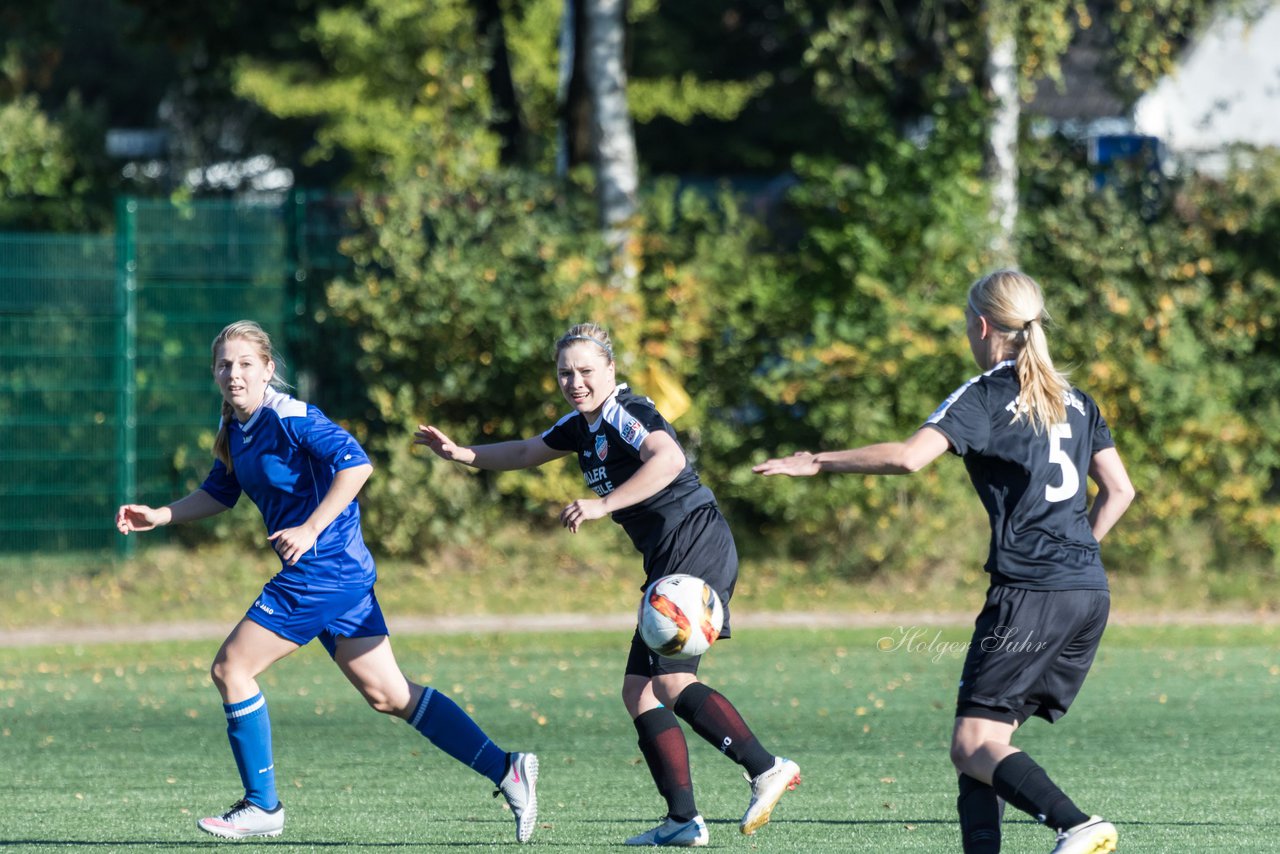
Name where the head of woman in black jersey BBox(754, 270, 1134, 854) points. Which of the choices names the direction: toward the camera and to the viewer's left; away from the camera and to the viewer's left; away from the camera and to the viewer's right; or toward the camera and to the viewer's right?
away from the camera and to the viewer's left

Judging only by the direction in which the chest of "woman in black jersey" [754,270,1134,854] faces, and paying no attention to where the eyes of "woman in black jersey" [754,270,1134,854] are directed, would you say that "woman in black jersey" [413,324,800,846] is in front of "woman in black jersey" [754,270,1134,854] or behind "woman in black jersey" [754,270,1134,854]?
in front

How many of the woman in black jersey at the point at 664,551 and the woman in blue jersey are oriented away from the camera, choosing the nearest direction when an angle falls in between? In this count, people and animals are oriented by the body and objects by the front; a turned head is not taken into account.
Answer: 0

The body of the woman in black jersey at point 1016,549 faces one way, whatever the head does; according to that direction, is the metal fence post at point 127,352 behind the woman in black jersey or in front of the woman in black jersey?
in front

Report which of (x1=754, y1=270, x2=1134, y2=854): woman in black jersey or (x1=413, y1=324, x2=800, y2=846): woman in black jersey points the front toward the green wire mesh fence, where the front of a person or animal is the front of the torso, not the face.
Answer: (x1=754, y1=270, x2=1134, y2=854): woman in black jersey

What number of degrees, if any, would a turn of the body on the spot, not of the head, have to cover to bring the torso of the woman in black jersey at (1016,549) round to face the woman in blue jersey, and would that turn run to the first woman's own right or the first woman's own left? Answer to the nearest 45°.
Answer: approximately 45° to the first woman's own left

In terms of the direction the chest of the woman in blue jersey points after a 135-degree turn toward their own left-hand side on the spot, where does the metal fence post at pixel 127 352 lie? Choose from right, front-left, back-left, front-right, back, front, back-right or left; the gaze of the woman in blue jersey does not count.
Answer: left

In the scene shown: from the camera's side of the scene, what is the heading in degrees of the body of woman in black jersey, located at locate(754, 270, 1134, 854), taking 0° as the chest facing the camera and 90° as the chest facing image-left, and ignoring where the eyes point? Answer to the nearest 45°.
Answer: approximately 135°

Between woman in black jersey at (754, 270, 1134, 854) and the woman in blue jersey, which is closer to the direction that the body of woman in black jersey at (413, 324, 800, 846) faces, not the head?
the woman in blue jersey

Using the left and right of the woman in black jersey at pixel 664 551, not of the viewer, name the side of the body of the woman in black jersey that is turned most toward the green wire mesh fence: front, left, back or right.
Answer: right

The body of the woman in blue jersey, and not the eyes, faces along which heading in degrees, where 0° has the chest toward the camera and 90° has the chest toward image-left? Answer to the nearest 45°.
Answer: approximately 45°

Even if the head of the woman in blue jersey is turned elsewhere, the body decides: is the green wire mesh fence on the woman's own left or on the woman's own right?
on the woman's own right

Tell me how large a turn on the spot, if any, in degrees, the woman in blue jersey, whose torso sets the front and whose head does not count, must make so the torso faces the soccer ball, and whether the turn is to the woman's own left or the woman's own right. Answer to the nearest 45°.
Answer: approximately 90° to the woman's own left

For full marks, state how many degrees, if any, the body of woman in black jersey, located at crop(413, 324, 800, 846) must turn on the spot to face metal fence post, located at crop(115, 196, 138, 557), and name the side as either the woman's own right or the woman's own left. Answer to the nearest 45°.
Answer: approximately 90° to the woman's own right
